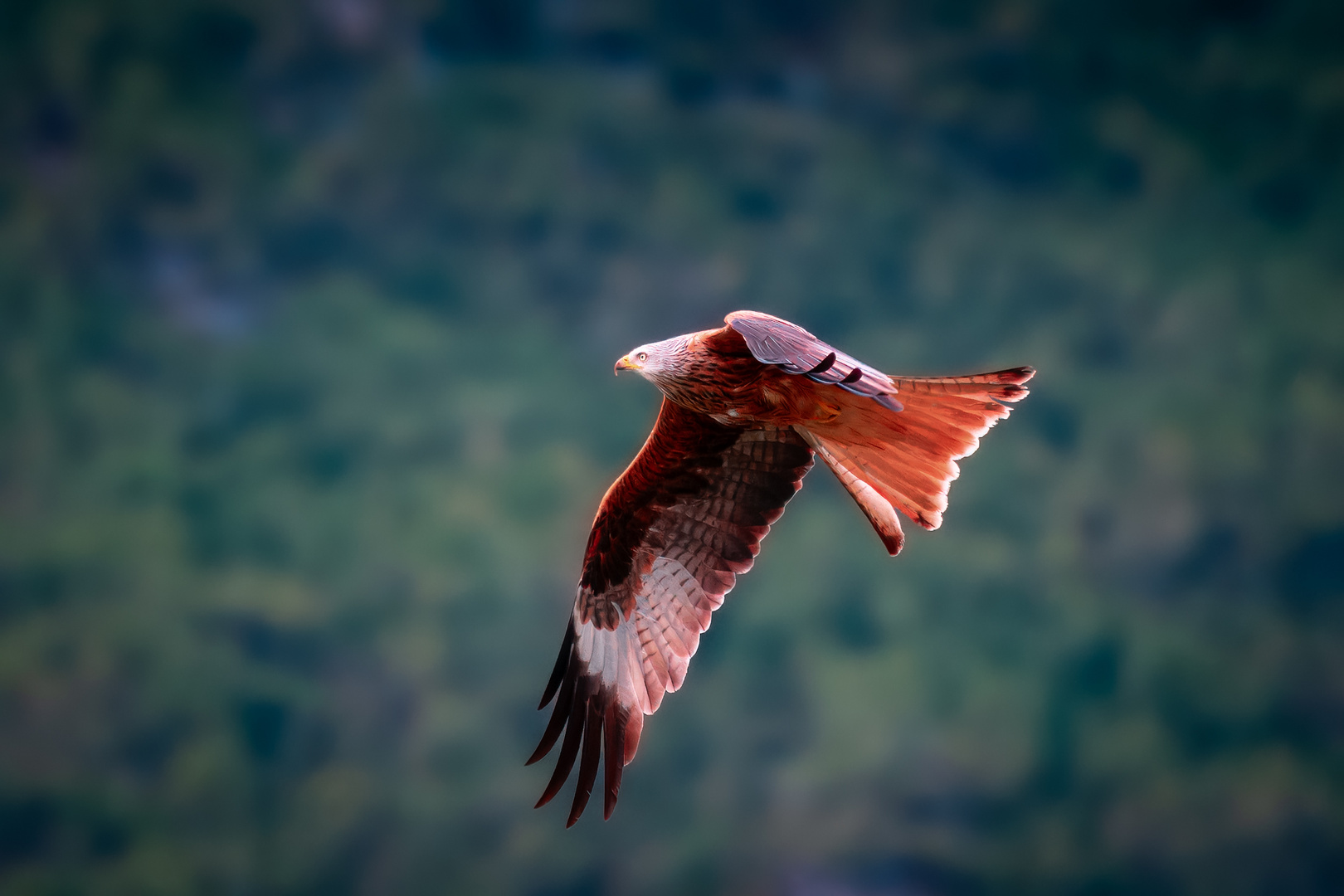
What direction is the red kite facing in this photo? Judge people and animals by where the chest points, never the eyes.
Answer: to the viewer's left
